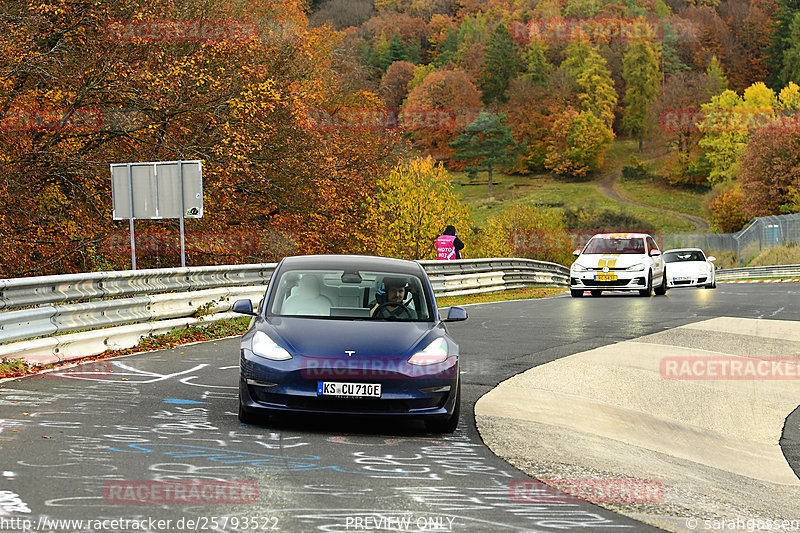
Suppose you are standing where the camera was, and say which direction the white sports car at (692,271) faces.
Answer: facing the viewer and to the left of the viewer

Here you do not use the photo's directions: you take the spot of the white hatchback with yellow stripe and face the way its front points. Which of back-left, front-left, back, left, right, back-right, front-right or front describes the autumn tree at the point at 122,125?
right

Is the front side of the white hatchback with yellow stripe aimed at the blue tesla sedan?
yes

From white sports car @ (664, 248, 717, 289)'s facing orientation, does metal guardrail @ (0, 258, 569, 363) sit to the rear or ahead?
ahead

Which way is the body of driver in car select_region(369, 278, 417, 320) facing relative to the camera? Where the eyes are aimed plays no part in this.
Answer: toward the camera

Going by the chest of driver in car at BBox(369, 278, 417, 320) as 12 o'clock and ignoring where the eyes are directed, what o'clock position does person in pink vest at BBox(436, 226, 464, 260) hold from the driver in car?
The person in pink vest is roughly at 6 o'clock from the driver in car.
